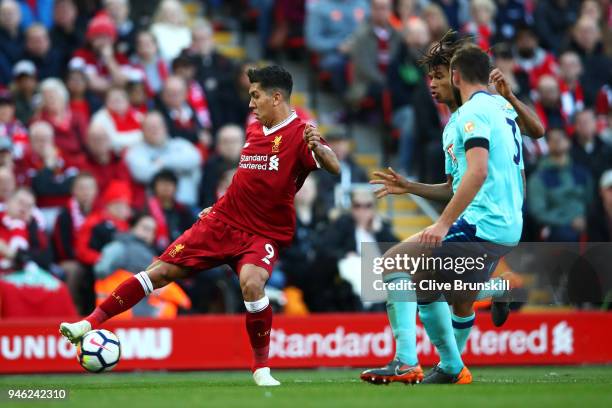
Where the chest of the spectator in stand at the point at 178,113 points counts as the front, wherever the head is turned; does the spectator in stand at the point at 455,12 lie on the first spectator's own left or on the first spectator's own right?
on the first spectator's own left

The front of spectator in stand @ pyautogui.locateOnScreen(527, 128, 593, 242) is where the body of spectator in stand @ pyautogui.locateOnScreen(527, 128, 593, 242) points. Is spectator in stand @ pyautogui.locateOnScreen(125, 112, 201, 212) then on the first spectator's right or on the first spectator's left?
on the first spectator's right

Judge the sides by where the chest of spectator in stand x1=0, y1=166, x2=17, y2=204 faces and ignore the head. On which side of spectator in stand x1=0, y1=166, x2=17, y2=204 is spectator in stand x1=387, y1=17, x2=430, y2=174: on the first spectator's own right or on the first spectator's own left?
on the first spectator's own left

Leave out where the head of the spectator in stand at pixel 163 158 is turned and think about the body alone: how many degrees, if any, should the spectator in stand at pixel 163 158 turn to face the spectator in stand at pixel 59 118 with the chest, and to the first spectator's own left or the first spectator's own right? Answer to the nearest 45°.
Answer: approximately 90° to the first spectator's own right
